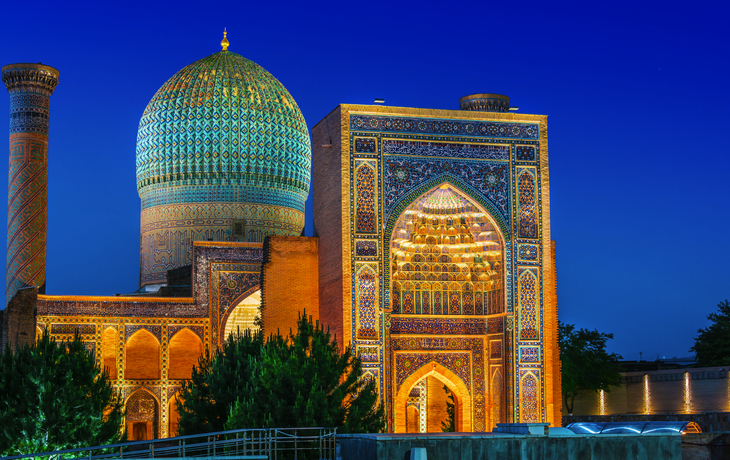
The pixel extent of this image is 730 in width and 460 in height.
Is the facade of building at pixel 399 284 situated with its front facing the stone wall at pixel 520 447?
yes

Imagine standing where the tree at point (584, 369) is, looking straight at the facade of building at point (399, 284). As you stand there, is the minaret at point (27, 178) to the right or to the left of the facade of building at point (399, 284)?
right

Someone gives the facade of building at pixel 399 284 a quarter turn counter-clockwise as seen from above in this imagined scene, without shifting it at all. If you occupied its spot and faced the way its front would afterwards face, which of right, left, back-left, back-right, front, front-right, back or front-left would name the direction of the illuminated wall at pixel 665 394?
front-left

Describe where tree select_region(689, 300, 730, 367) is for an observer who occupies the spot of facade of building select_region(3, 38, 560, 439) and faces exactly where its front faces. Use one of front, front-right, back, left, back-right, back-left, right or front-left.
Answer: back-left

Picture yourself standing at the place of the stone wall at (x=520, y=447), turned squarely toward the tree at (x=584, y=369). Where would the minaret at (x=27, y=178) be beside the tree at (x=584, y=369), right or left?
left

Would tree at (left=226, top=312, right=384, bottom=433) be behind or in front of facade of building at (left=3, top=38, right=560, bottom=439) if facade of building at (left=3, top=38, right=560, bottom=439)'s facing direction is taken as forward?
in front

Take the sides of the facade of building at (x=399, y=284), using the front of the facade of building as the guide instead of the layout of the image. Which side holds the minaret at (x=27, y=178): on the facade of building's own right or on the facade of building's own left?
on the facade of building's own right

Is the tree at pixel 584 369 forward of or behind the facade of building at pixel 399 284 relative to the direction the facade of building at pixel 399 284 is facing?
behind

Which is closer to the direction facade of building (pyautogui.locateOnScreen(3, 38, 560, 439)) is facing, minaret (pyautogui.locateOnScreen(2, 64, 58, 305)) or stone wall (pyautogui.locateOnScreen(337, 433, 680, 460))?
the stone wall

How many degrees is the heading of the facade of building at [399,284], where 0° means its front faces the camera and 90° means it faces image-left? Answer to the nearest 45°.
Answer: approximately 0°
